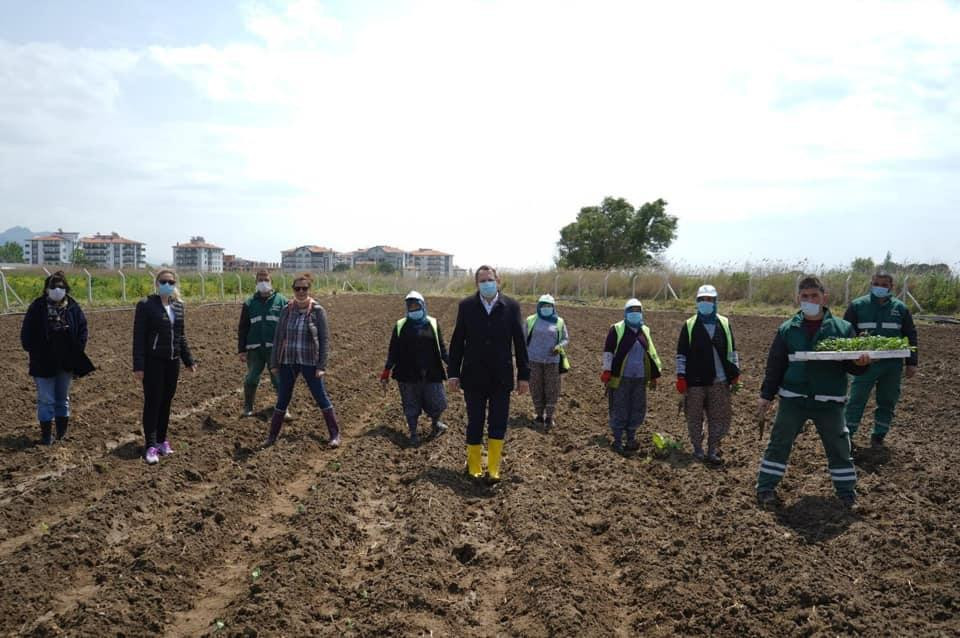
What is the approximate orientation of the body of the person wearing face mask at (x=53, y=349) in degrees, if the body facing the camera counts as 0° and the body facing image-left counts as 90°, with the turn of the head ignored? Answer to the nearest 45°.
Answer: approximately 0°

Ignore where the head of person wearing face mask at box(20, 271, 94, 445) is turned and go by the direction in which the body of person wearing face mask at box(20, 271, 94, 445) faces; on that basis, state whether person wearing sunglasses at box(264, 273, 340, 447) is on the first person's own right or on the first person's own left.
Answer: on the first person's own left

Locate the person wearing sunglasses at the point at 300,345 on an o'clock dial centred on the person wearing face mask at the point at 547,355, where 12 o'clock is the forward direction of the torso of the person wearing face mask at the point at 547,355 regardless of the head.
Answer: the person wearing sunglasses at the point at 300,345 is roughly at 2 o'clock from the person wearing face mask at the point at 547,355.

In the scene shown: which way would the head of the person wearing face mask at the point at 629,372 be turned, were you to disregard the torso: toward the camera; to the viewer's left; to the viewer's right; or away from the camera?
toward the camera

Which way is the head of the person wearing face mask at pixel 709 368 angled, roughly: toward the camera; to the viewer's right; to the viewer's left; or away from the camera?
toward the camera

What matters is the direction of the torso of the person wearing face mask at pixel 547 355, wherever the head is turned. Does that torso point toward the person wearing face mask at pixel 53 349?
no

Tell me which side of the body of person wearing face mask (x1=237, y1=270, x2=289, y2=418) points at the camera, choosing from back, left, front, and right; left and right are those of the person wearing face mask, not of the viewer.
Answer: front

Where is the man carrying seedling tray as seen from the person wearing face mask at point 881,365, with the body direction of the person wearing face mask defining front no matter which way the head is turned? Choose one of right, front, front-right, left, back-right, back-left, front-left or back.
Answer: front

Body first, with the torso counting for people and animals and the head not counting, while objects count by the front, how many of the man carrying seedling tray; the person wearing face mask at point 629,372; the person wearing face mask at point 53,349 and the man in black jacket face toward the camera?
4

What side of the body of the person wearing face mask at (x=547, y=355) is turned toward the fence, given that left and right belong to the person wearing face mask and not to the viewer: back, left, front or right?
back

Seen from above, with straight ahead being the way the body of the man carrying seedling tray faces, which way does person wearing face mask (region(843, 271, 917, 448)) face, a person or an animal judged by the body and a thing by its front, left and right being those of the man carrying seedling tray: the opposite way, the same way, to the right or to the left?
the same way

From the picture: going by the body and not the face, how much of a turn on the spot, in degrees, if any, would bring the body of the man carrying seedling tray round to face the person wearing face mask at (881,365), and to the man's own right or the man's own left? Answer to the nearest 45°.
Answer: approximately 180°

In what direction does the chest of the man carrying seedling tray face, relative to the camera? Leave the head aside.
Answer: toward the camera

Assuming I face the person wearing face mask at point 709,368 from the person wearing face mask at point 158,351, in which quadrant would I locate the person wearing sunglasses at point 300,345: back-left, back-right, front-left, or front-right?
front-left

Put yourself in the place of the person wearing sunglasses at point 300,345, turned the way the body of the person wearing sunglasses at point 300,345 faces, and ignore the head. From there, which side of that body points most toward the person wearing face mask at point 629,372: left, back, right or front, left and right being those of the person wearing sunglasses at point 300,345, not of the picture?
left

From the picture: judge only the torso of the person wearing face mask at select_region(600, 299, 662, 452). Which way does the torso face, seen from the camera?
toward the camera

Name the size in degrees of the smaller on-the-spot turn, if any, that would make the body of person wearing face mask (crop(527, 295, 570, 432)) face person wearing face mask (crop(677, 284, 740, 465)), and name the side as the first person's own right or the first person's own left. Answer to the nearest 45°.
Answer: approximately 45° to the first person's own left

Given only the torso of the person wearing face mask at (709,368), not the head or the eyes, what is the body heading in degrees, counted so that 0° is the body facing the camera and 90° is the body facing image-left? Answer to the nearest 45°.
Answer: approximately 0°

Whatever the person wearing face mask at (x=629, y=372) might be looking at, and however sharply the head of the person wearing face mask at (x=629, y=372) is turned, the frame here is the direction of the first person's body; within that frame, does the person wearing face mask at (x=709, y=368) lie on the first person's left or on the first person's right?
on the first person's left
